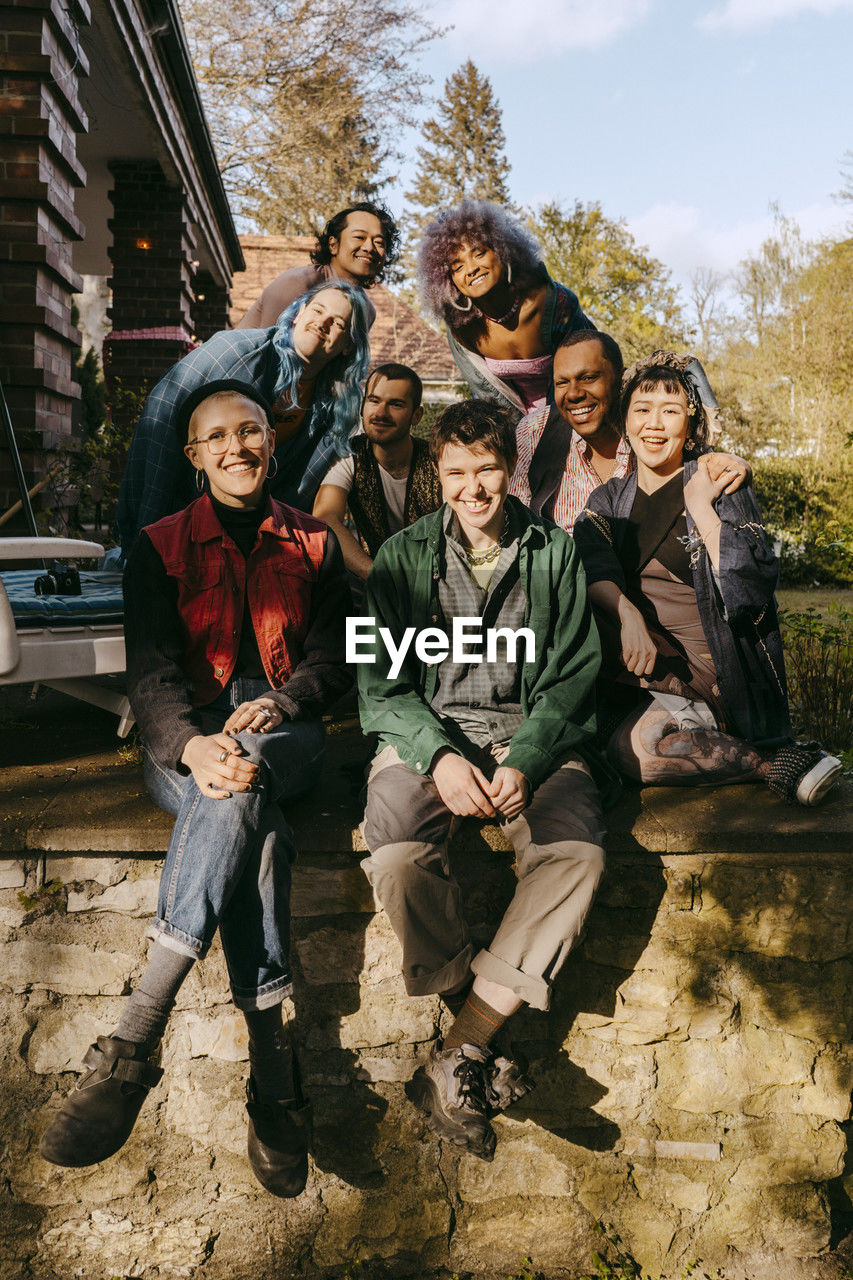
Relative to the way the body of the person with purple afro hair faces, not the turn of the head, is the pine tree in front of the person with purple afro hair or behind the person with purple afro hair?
behind

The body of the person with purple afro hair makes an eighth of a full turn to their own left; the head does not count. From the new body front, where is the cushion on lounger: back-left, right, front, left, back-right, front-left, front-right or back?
right

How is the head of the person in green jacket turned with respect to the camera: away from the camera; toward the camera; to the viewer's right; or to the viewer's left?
toward the camera

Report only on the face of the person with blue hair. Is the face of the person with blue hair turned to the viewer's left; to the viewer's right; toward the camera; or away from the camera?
toward the camera

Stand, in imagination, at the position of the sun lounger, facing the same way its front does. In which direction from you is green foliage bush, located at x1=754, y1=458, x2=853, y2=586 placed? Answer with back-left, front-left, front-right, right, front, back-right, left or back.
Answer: front-left

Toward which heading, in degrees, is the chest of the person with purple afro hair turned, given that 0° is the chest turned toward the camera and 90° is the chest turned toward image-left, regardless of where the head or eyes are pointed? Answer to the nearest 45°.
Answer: approximately 0°

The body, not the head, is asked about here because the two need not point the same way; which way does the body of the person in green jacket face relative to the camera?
toward the camera

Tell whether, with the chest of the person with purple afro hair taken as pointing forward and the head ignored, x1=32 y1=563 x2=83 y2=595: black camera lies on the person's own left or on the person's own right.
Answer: on the person's own right

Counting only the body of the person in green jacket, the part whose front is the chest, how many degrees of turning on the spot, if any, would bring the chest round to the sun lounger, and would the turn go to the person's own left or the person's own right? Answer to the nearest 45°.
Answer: approximately 90° to the person's own right

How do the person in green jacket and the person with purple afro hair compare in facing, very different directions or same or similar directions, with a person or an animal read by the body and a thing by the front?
same or similar directions

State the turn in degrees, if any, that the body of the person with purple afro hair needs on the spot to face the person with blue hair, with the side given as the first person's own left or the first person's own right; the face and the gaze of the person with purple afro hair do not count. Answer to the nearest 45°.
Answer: approximately 45° to the first person's own right

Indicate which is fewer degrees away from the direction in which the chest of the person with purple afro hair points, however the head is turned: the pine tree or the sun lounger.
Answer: the sun lounger
